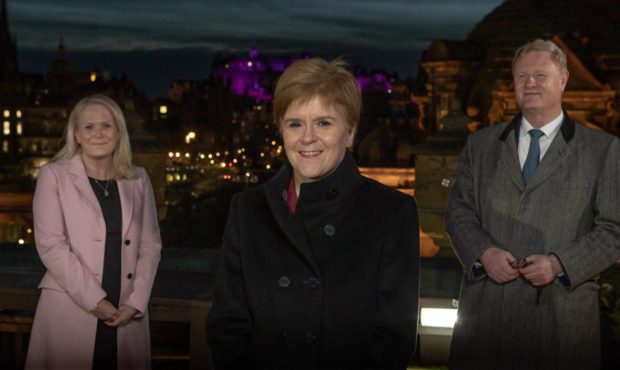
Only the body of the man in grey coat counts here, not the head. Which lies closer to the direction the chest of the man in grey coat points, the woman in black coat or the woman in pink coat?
the woman in black coat

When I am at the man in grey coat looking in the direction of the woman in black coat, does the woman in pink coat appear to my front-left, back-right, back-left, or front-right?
front-right

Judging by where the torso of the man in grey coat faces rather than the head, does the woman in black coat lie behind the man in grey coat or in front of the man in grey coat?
in front

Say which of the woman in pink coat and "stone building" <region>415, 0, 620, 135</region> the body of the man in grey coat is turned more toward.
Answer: the woman in pink coat

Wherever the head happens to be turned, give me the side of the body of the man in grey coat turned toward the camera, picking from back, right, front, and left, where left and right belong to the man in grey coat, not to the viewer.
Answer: front

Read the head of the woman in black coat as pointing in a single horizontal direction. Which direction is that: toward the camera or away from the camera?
toward the camera

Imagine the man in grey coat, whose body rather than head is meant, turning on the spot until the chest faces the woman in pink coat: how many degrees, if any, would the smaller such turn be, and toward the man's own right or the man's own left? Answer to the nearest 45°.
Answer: approximately 90° to the man's own right

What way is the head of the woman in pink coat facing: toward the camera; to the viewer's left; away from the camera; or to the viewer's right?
toward the camera

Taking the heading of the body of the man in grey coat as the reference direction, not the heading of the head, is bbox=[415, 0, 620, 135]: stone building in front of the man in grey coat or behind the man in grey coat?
behind

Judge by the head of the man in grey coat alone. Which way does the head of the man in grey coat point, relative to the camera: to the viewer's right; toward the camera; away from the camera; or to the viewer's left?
toward the camera
